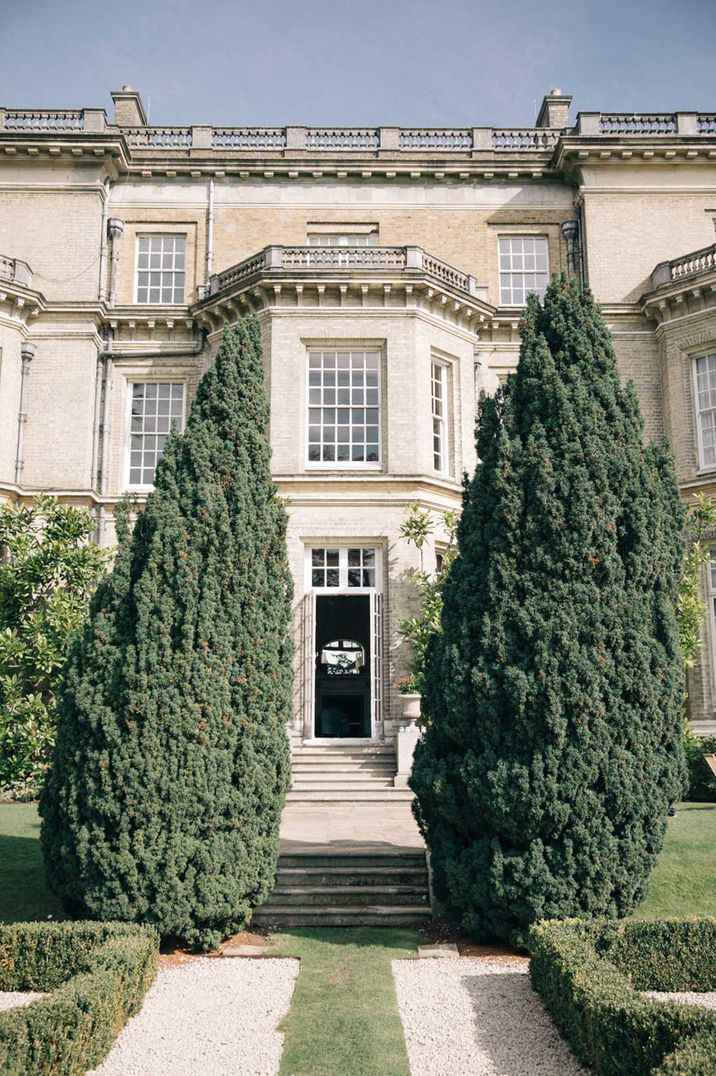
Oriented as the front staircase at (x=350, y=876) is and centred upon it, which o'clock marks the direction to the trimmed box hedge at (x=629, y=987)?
The trimmed box hedge is roughly at 11 o'clock from the front staircase.

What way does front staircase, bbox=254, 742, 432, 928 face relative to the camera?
toward the camera

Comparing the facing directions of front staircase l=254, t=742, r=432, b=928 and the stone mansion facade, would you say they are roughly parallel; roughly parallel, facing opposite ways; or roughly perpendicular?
roughly parallel

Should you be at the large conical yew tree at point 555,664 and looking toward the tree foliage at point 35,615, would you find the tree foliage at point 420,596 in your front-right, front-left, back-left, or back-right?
front-right

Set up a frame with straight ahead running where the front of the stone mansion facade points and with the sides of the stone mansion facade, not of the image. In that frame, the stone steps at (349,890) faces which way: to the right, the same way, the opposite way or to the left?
the same way

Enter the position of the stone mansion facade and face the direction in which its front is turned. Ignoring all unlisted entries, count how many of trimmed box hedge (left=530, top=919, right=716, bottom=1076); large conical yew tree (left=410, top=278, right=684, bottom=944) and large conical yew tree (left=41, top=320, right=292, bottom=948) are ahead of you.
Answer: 3

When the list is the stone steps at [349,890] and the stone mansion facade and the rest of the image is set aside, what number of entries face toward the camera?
2

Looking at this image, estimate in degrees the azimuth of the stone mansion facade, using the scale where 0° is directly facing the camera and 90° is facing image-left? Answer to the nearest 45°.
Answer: approximately 0°

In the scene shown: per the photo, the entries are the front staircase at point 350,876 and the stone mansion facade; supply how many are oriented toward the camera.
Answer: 2

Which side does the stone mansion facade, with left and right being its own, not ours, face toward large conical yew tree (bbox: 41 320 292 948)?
front

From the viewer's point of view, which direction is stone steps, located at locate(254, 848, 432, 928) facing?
toward the camera

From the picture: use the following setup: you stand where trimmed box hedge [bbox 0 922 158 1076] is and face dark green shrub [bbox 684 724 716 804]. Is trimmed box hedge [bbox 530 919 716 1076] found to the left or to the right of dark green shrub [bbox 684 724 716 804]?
right

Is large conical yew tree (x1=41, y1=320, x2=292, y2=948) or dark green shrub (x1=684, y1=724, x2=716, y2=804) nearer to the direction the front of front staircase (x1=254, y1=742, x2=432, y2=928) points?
the large conical yew tree
